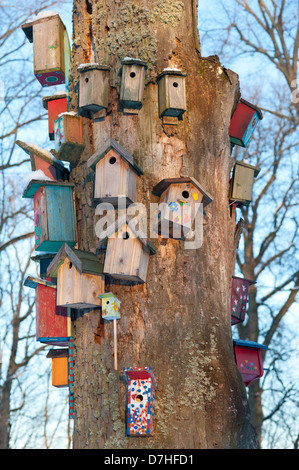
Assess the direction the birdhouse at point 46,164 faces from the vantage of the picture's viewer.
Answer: facing to the left of the viewer

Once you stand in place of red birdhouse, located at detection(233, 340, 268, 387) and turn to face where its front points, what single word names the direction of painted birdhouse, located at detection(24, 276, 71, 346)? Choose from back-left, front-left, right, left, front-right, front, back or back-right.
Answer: back-right

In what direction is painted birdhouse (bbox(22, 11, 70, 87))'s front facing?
to the viewer's left

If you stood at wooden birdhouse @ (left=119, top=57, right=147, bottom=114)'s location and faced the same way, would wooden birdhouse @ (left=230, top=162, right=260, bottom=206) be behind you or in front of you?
behind

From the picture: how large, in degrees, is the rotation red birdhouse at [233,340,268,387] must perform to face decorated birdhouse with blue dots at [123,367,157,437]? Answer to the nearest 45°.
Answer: approximately 90° to its right

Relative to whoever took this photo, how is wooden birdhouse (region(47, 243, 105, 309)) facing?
facing the viewer and to the left of the viewer

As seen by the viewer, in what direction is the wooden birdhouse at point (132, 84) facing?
toward the camera

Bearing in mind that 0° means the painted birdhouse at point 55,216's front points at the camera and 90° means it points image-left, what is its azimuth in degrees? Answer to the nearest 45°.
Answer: approximately 45°

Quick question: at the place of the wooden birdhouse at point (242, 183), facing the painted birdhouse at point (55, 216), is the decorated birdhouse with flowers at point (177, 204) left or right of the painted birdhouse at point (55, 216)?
left

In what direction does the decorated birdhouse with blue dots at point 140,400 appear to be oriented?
toward the camera
